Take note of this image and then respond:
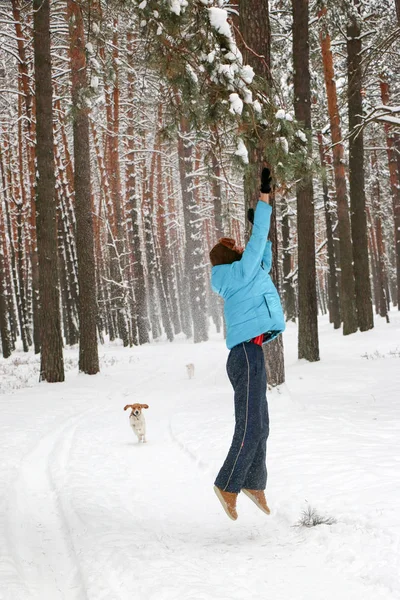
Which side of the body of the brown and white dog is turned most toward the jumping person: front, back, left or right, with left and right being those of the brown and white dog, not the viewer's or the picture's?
front

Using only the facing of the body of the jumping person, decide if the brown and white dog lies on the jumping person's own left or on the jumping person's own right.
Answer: on the jumping person's own left

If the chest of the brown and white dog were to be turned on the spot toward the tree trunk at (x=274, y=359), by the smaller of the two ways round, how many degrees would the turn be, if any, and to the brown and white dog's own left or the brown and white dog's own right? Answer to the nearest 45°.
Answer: approximately 135° to the brown and white dog's own left

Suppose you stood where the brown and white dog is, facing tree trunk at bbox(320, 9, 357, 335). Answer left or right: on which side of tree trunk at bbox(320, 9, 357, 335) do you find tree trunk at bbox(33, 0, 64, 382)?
left

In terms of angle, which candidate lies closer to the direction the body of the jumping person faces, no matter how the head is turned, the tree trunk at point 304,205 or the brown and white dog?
the tree trunk

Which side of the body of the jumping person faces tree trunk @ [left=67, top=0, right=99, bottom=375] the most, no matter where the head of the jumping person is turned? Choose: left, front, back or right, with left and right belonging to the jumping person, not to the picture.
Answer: left

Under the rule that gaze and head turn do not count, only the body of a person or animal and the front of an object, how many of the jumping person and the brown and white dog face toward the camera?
1

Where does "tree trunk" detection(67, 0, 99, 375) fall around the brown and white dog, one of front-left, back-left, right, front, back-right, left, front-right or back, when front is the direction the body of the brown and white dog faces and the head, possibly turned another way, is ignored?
back
